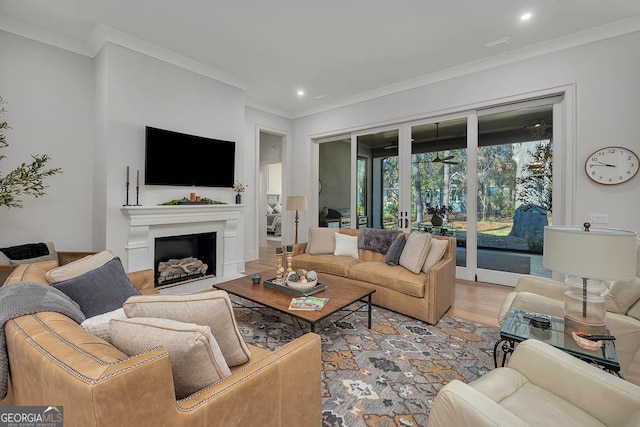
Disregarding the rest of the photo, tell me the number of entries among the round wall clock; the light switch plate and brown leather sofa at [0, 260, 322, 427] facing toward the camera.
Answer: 2

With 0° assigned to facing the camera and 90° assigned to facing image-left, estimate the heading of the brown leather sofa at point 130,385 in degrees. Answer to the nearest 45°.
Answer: approximately 225°

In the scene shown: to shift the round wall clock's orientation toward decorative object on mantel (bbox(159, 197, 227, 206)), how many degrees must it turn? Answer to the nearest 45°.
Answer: approximately 45° to its right

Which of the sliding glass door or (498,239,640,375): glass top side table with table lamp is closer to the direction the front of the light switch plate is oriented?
the glass top side table with table lamp

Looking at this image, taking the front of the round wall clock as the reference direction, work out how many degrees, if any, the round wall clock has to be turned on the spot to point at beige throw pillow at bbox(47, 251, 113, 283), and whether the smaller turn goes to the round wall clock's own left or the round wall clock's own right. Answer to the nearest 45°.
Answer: approximately 45° to the round wall clock's own right

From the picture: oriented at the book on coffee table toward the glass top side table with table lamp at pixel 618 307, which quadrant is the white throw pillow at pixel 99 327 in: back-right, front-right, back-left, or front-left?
back-right

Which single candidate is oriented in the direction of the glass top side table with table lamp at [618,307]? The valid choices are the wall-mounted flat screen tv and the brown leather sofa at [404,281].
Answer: the wall-mounted flat screen tv

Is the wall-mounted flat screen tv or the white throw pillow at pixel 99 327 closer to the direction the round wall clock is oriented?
the white throw pillow

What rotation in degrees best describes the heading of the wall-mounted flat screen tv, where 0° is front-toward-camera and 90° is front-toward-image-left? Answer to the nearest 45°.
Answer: approximately 315°

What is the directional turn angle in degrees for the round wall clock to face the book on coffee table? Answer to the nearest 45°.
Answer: approximately 45° to its right
